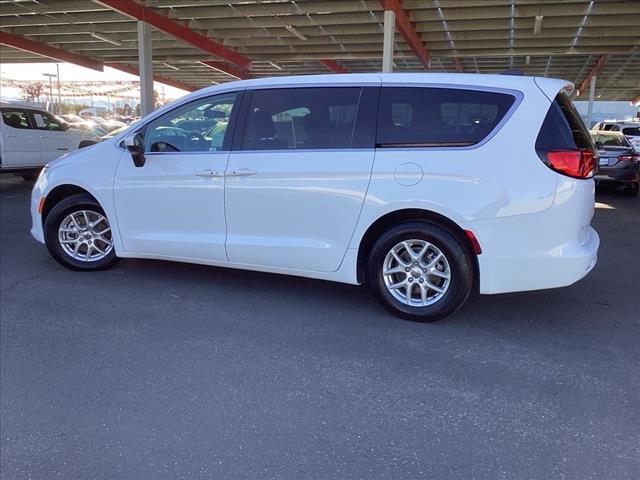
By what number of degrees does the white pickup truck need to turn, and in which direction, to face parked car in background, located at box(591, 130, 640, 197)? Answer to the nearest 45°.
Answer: approximately 45° to its right

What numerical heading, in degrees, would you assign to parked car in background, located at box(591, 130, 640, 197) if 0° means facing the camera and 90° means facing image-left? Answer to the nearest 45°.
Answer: approximately 225°

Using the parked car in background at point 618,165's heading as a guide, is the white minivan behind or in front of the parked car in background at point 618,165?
behind

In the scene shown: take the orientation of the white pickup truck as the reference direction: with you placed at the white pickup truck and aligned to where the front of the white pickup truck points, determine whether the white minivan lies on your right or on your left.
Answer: on your right

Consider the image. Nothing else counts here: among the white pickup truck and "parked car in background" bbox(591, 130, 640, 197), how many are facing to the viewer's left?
0

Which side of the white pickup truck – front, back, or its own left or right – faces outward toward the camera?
right
